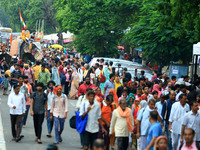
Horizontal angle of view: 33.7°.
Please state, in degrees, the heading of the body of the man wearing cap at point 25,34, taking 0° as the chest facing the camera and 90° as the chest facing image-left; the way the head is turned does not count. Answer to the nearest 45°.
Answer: approximately 0°

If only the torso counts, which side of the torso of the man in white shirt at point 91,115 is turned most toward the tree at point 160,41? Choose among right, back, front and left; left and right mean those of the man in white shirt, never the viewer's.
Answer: back

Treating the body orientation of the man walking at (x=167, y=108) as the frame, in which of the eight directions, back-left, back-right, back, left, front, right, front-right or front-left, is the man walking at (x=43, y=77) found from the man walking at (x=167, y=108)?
back

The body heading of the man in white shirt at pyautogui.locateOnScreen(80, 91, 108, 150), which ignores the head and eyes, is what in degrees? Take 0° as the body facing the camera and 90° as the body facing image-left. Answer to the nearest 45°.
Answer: approximately 0°

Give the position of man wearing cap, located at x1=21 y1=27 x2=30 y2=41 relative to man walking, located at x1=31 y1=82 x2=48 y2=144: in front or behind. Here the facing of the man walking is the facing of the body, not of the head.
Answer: behind

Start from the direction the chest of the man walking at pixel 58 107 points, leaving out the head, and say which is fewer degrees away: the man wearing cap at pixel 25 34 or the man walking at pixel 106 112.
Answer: the man walking

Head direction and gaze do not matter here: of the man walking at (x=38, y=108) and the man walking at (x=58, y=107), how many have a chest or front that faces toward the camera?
2
